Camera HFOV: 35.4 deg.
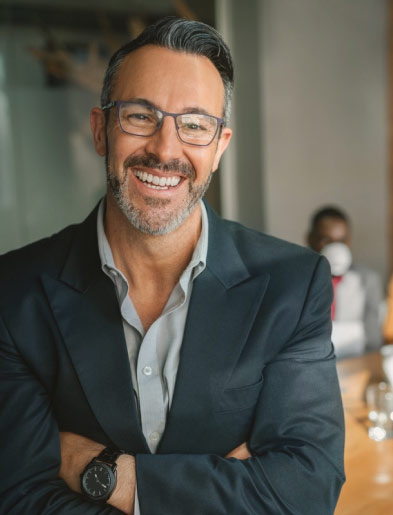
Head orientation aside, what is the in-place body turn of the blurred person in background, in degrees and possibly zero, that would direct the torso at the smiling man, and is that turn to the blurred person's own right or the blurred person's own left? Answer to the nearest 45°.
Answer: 0° — they already face them

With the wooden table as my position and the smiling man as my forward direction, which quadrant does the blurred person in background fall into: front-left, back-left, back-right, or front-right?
back-right

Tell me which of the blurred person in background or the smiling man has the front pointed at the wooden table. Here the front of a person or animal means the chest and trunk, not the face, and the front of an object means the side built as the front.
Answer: the blurred person in background

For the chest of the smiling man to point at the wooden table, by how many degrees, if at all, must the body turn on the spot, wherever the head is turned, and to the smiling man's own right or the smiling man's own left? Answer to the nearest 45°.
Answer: approximately 90° to the smiling man's own left

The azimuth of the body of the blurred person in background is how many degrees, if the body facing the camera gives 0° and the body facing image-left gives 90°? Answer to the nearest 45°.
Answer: approximately 0°

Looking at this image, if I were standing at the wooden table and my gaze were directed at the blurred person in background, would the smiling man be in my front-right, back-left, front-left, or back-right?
back-left

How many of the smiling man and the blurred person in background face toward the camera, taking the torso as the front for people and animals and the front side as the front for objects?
2

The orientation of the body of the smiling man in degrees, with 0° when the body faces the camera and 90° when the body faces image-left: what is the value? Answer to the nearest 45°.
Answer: approximately 0°

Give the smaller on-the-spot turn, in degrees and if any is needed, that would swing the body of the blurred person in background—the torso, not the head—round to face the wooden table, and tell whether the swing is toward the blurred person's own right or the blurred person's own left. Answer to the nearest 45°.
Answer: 0° — they already face it

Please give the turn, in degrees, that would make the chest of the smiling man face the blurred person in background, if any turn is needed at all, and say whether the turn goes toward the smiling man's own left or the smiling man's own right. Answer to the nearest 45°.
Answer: approximately 135° to the smiling man's own left
